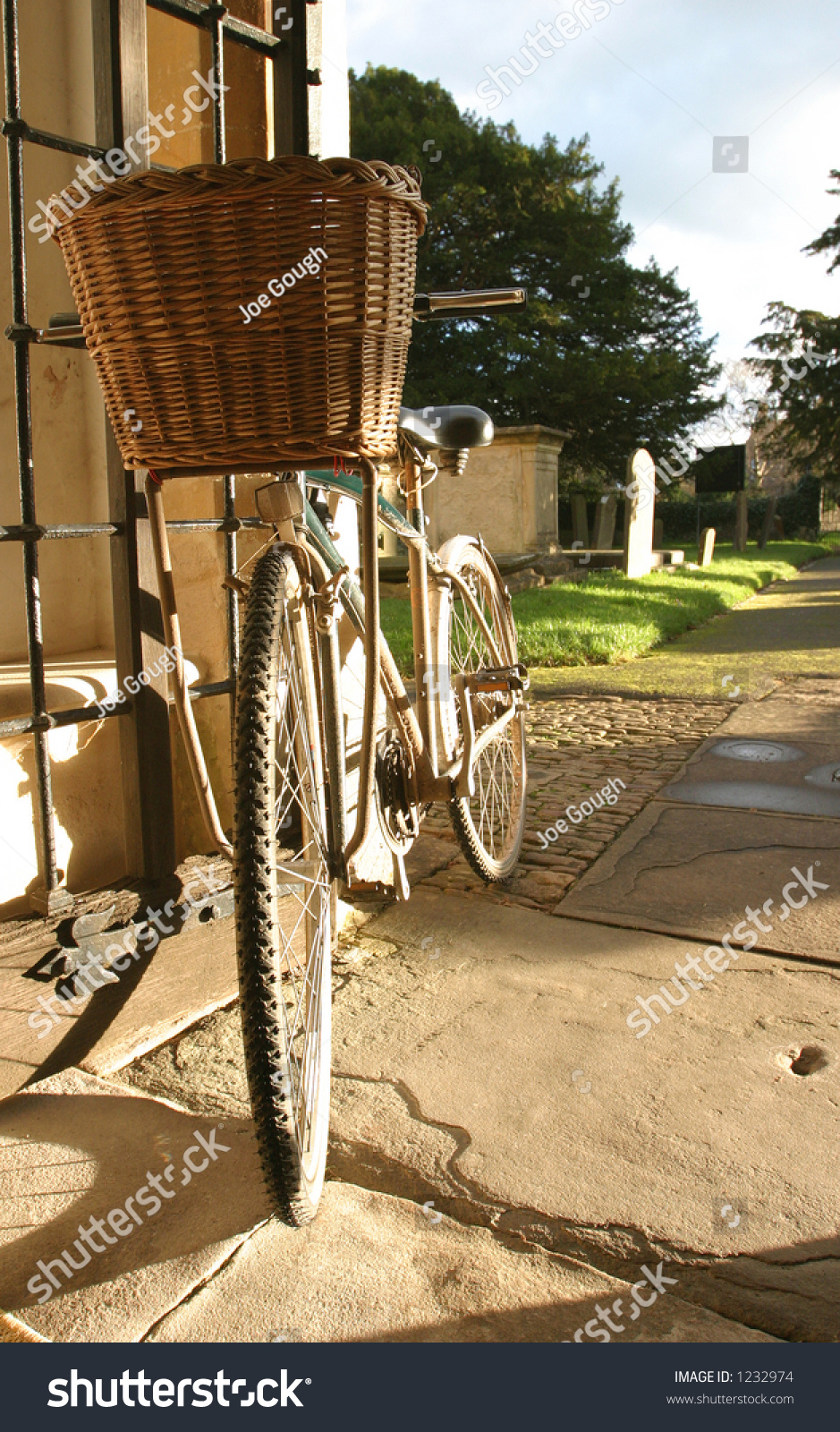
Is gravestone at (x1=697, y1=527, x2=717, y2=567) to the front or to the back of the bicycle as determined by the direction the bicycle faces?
to the back

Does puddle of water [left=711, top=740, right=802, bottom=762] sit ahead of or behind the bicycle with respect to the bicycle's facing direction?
behind

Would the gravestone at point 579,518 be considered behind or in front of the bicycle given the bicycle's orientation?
behind

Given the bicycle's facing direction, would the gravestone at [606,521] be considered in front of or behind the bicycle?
behind

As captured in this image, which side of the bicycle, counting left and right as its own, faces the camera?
front

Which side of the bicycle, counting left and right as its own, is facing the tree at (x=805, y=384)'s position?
back

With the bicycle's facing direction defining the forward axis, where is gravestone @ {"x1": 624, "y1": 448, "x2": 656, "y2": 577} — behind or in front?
behind

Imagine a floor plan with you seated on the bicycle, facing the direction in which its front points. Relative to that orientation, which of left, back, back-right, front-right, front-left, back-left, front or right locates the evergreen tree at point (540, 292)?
back
